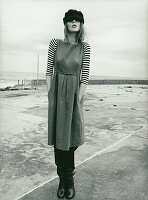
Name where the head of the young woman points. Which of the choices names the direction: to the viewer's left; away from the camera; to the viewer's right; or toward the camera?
toward the camera

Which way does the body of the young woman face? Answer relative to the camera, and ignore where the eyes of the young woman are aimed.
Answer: toward the camera
